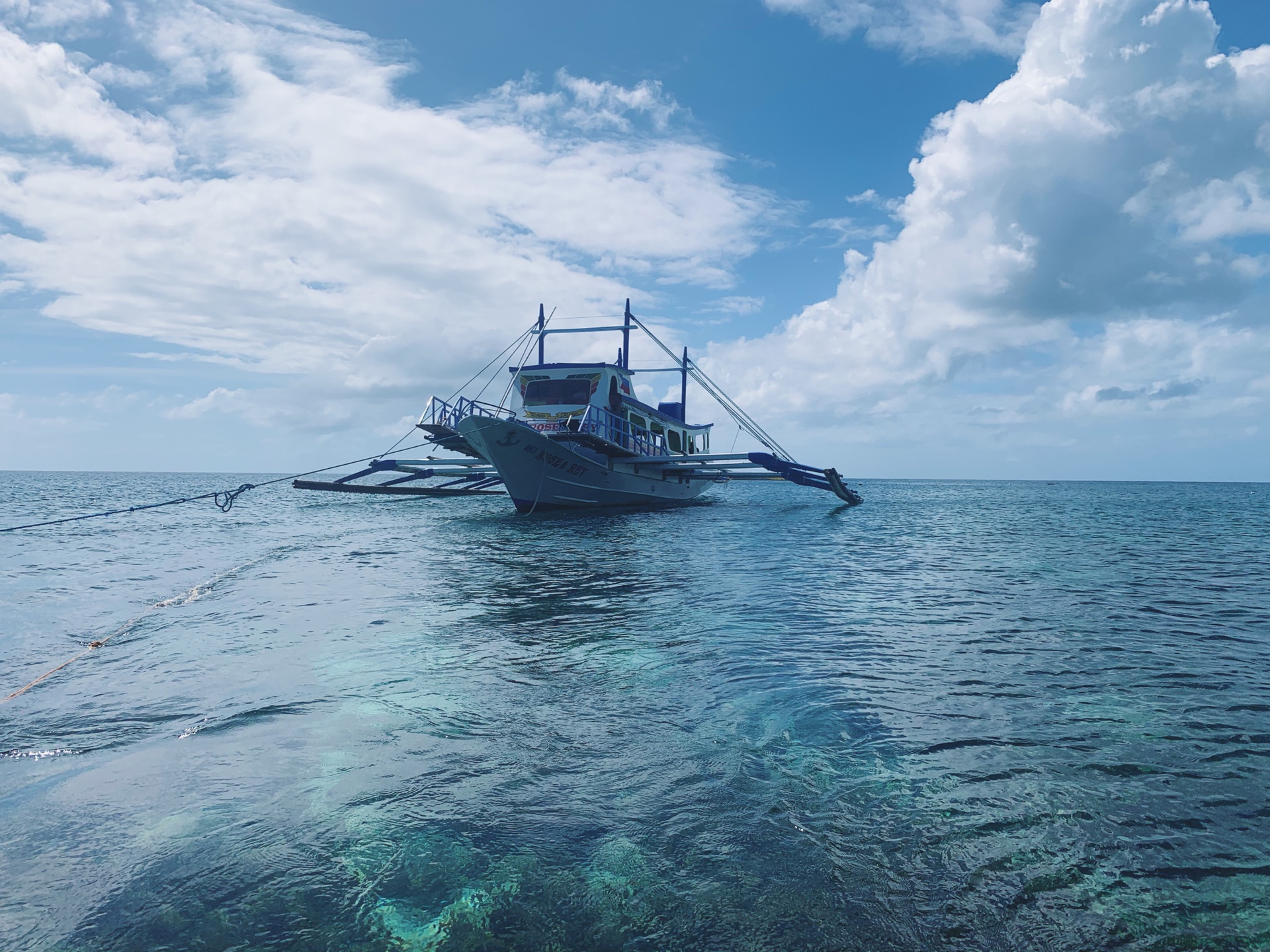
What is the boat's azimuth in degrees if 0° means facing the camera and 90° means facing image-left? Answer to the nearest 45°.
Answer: approximately 45°

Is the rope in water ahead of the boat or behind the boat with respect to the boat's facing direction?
ahead

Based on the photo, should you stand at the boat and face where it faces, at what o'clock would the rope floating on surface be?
The rope floating on surface is roughly at 11 o'clock from the boat.
